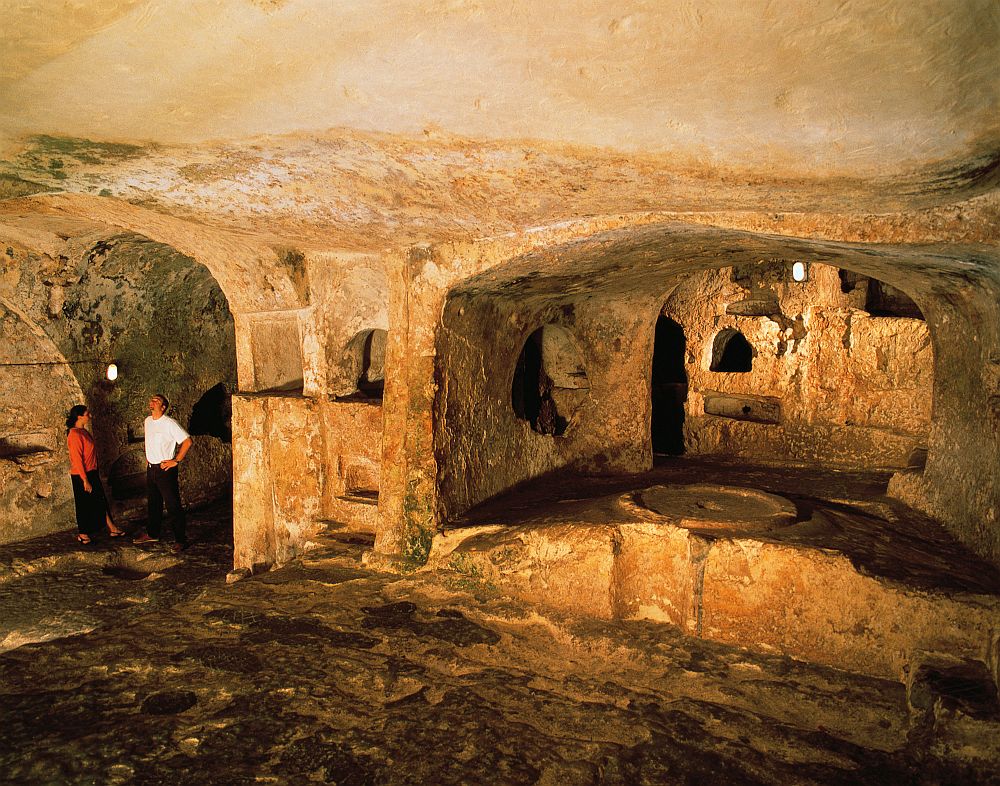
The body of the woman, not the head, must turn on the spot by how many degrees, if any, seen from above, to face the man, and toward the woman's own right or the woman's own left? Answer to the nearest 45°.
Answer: approximately 45° to the woman's own right

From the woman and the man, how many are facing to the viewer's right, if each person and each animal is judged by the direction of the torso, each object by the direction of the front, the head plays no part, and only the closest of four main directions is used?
1

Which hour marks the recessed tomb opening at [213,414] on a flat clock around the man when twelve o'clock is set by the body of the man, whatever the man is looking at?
The recessed tomb opening is roughly at 5 o'clock from the man.

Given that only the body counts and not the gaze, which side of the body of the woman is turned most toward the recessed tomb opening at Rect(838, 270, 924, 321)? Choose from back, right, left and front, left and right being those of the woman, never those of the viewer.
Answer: front

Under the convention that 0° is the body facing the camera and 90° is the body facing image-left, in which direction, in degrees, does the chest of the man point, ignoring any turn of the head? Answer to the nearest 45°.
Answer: approximately 45°

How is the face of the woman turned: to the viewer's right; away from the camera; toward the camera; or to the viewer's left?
to the viewer's right

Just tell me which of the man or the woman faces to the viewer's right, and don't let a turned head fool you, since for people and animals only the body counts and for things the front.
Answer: the woman

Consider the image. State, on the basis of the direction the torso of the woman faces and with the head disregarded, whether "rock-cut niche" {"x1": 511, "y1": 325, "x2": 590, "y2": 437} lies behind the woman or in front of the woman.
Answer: in front

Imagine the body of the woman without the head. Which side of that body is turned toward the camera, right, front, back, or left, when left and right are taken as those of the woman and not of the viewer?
right

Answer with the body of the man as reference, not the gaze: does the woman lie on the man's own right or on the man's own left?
on the man's own right
